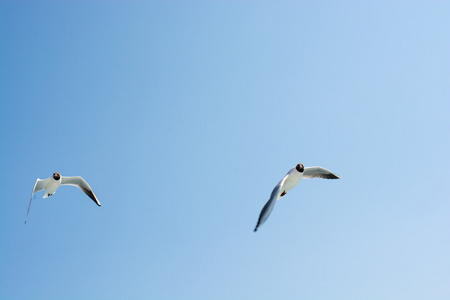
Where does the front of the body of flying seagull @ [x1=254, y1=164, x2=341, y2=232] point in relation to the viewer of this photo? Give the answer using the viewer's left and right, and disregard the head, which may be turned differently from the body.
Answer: facing the viewer and to the right of the viewer

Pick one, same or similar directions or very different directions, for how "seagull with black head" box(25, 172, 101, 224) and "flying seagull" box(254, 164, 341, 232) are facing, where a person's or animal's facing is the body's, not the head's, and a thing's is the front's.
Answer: same or similar directions

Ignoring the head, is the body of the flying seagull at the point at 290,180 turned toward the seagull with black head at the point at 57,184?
no

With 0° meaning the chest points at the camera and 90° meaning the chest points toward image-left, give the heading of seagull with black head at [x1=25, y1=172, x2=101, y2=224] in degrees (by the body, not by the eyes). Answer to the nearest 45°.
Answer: approximately 315°

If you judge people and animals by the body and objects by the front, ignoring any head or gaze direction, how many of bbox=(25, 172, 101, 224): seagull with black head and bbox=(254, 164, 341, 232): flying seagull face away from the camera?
0
